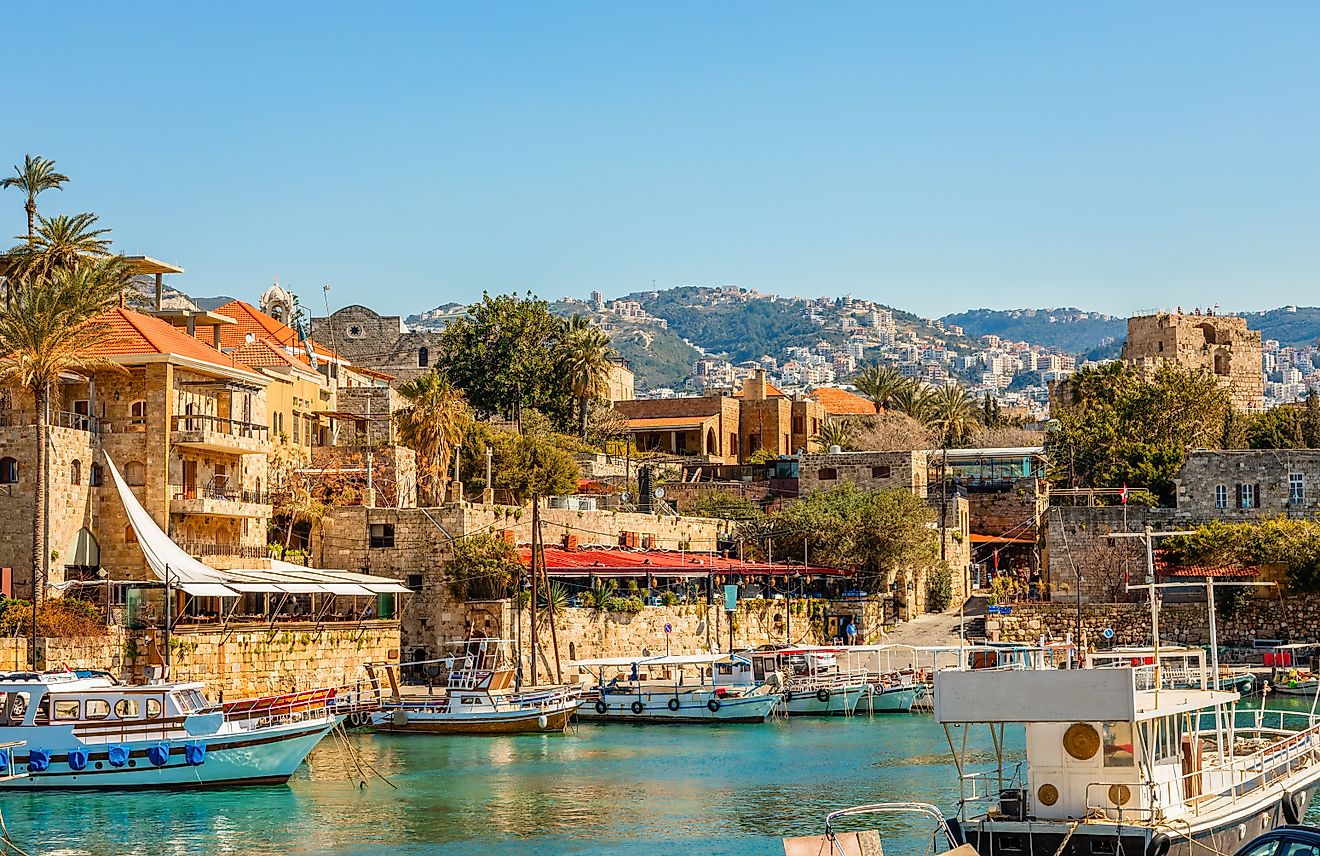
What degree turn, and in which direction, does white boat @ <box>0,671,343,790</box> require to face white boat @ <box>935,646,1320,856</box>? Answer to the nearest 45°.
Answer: approximately 45° to its right

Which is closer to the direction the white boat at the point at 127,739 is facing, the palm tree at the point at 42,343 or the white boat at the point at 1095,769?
the white boat

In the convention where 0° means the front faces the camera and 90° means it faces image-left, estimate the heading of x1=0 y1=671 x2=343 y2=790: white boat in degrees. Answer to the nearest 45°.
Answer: approximately 270°

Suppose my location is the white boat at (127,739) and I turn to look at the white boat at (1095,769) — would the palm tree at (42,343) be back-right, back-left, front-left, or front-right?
back-left

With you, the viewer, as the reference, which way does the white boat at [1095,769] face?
facing away from the viewer and to the right of the viewer

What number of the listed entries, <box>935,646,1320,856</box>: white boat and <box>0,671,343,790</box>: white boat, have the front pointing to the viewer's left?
0

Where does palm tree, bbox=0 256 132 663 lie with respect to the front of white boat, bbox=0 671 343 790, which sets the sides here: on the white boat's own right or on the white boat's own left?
on the white boat's own left

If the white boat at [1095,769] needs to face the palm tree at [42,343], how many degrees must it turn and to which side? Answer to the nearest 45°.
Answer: approximately 90° to its left

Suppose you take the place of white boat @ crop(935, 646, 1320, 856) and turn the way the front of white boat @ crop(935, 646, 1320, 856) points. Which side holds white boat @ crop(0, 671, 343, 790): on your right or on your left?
on your left
